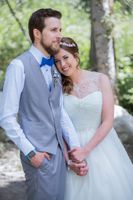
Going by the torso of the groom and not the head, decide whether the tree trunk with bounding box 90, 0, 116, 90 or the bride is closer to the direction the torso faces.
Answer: the bride

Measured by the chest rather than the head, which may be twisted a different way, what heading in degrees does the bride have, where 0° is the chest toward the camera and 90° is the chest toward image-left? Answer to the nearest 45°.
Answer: approximately 45°

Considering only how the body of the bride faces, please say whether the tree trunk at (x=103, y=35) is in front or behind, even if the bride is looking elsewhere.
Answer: behind

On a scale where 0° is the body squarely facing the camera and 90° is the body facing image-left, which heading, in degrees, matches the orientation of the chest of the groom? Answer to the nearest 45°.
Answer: approximately 315°

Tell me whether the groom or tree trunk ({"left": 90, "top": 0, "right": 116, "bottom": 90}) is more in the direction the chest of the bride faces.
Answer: the groom
